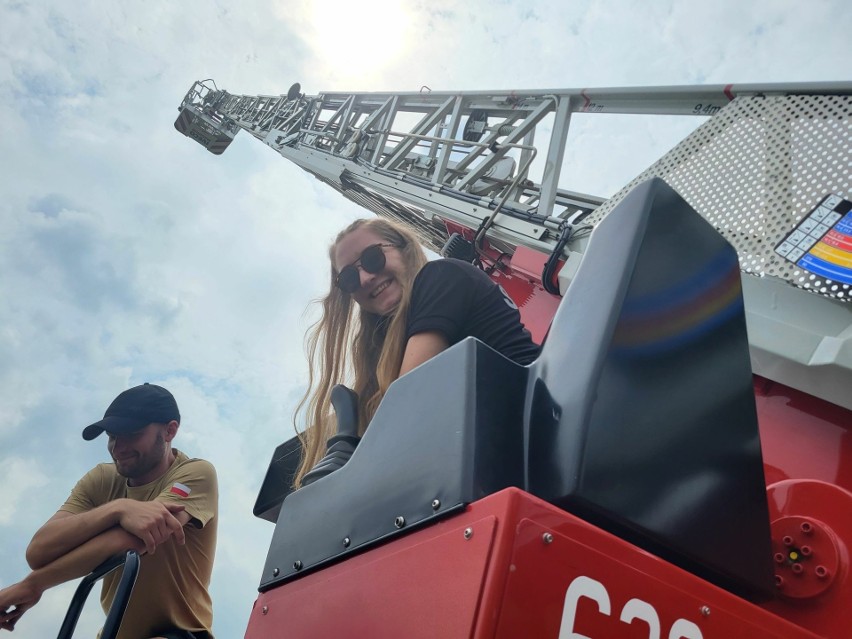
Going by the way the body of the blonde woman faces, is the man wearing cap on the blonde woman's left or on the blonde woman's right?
on the blonde woman's right

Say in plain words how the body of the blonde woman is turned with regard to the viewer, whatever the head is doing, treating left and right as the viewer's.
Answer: facing to the left of the viewer

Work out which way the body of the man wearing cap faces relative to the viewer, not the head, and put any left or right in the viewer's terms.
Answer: facing the viewer and to the left of the viewer

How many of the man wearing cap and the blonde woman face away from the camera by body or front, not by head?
0

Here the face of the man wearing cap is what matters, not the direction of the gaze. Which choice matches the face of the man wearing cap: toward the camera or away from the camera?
toward the camera
